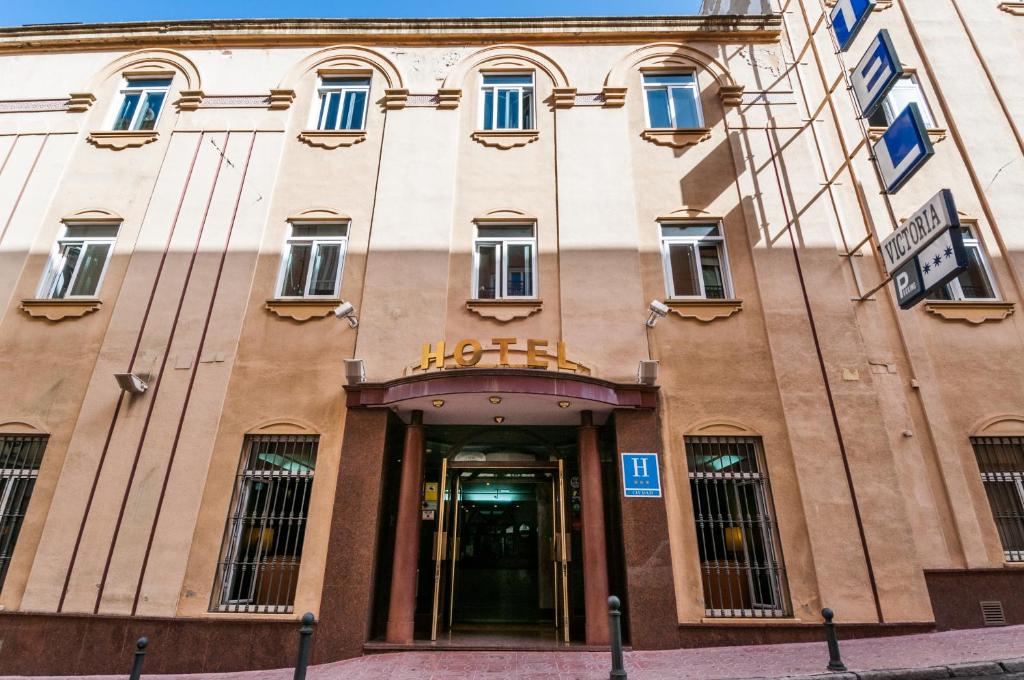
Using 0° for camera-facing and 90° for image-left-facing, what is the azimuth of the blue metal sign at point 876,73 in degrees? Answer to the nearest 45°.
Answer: approximately 45°

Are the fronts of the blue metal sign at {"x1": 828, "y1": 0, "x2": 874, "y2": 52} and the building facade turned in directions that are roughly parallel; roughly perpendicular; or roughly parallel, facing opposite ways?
roughly perpendicular

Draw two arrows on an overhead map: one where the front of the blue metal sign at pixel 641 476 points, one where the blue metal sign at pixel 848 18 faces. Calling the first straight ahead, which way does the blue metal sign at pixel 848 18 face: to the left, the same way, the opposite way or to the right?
to the right

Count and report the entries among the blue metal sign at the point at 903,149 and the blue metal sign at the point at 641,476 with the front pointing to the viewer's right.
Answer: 0

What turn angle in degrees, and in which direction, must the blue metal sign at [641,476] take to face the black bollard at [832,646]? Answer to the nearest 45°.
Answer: approximately 45° to its left

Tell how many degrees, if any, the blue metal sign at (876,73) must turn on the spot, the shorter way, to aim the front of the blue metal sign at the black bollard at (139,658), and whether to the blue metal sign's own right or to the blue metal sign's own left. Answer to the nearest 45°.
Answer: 0° — it already faces it

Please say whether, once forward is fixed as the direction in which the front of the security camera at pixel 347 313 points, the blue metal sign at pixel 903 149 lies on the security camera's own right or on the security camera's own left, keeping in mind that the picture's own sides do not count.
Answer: on the security camera's own left

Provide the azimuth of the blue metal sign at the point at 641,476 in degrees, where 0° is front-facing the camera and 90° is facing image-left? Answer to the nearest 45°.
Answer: approximately 0°
